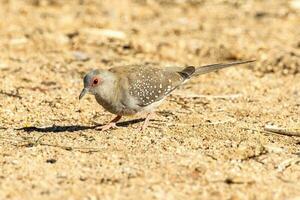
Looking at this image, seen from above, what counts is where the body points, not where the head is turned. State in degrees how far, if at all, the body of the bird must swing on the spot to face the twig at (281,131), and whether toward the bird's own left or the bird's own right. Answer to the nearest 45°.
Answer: approximately 180°

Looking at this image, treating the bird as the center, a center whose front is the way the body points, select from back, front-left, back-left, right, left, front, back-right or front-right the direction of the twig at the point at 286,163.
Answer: back-left

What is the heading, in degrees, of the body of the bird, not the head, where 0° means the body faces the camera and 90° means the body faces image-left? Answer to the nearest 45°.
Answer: approximately 90°
